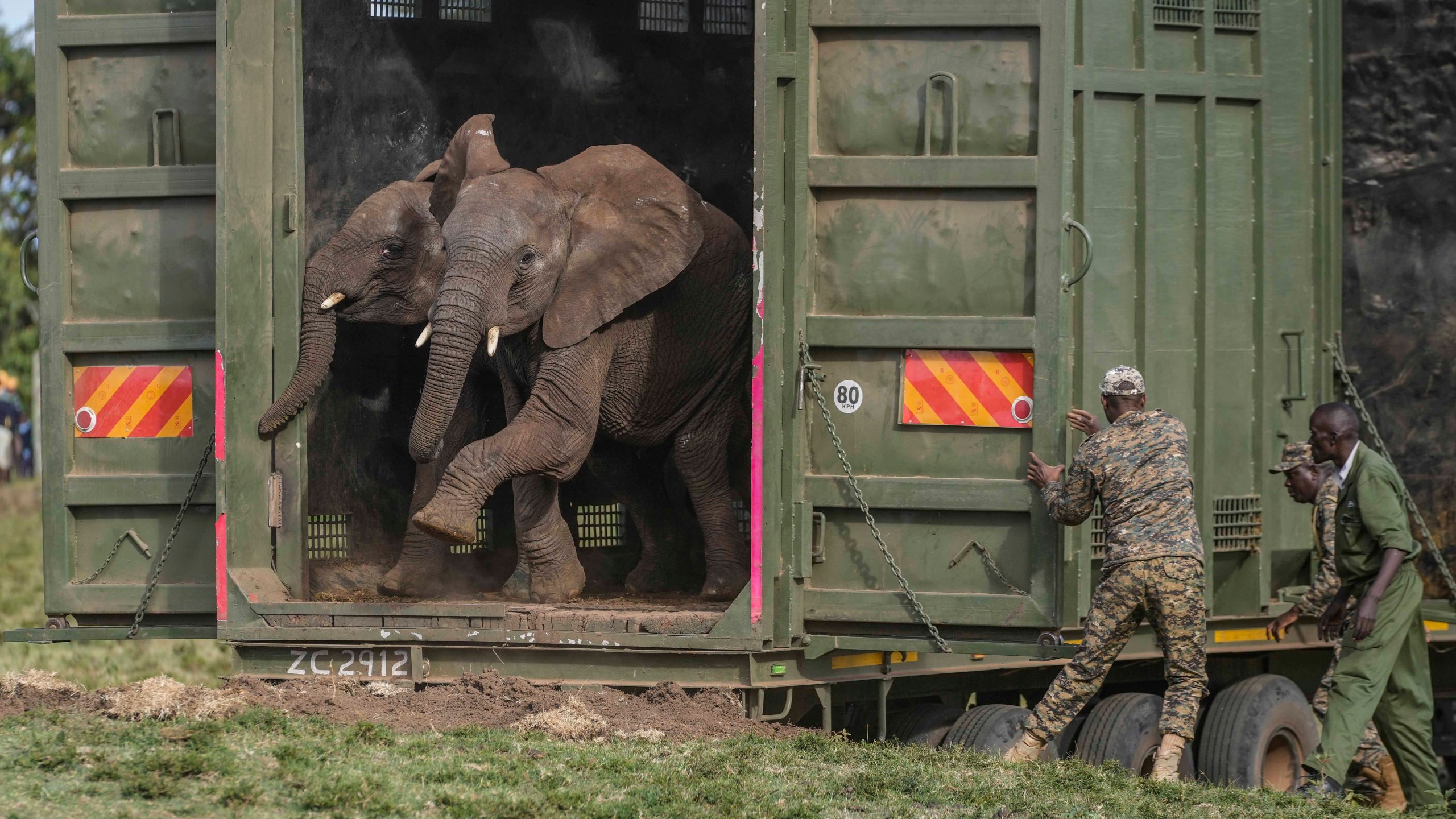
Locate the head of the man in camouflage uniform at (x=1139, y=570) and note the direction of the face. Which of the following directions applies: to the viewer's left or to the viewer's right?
to the viewer's left

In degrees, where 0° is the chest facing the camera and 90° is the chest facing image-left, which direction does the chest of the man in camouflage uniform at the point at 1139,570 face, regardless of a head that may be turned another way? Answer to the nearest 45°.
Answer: approximately 135°

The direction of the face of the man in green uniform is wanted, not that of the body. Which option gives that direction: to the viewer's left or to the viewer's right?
to the viewer's left

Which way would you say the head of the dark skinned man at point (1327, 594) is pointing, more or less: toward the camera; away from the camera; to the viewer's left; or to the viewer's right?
to the viewer's left

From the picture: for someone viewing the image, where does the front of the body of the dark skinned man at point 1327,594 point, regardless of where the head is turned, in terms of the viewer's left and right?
facing to the left of the viewer

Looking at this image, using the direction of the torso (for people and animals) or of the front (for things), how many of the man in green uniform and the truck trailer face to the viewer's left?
1

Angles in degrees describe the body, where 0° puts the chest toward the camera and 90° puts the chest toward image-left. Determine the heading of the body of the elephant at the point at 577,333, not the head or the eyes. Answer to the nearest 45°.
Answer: approximately 45°

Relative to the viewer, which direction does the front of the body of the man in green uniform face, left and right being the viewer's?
facing to the left of the viewer

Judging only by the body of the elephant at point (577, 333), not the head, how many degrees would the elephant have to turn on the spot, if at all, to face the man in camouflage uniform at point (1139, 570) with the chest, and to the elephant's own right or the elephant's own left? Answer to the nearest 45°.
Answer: approximately 90° to the elephant's own left

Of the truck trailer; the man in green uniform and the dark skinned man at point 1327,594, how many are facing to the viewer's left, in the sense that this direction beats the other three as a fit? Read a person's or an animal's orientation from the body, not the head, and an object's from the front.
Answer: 2

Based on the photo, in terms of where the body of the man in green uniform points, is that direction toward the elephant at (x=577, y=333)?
yes
